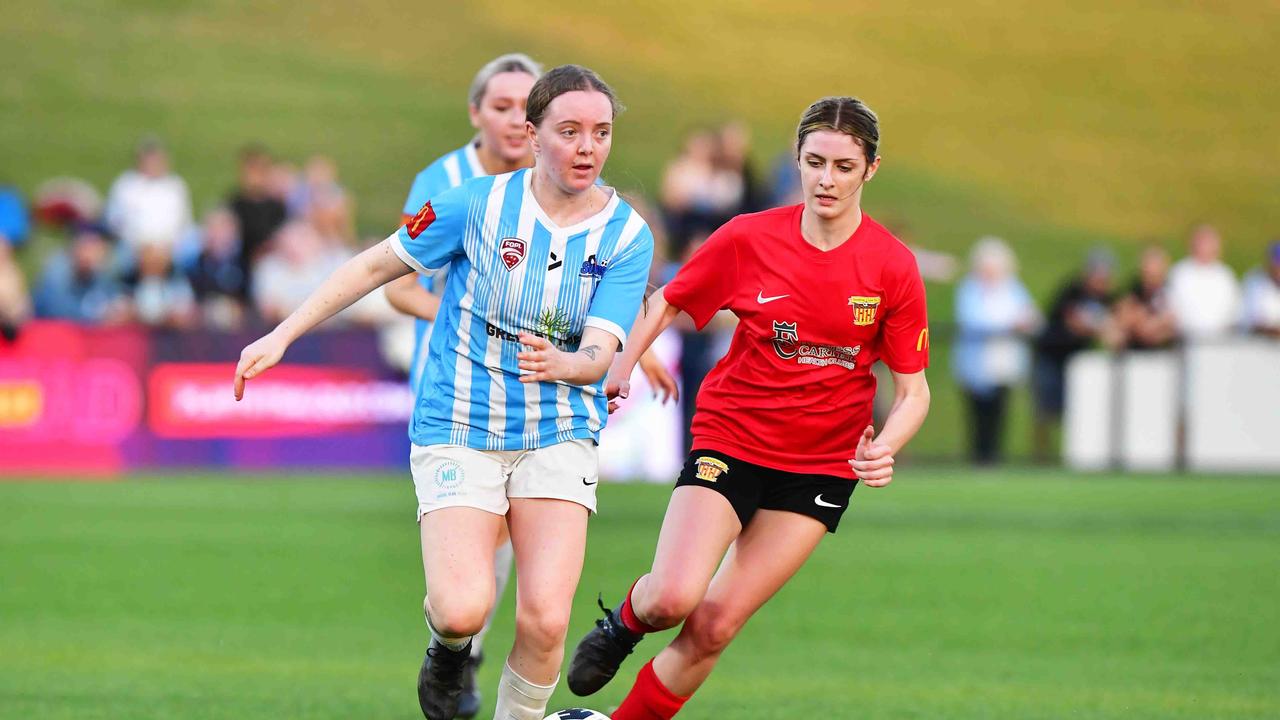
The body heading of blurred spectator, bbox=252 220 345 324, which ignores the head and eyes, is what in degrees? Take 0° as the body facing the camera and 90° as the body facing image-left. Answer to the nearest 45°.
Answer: approximately 0°

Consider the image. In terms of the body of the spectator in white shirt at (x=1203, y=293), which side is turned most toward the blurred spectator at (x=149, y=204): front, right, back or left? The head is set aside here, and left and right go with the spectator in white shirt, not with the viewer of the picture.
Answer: right

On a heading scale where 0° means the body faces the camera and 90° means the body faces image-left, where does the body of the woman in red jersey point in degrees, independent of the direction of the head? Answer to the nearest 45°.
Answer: approximately 0°

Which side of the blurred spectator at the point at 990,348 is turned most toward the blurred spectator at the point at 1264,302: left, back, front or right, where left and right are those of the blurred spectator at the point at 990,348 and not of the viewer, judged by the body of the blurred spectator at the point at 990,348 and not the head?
left
